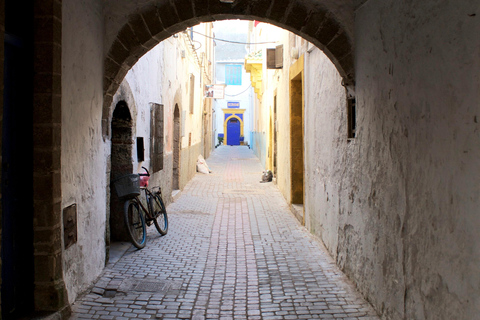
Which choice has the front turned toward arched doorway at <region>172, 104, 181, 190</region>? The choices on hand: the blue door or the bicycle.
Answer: the blue door

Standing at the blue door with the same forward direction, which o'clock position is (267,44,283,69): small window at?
The small window is roughly at 12 o'clock from the blue door.

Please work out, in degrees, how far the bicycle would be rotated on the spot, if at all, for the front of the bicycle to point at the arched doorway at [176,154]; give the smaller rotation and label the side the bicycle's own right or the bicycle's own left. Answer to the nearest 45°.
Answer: approximately 135° to the bicycle's own right

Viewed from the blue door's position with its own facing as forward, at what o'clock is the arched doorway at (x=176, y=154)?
The arched doorway is roughly at 12 o'clock from the blue door.

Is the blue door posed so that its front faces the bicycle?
yes

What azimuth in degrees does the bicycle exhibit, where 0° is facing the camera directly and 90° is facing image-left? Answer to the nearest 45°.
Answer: approximately 45°

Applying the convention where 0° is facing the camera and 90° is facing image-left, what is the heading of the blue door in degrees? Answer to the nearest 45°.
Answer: approximately 0°

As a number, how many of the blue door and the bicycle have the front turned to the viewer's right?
0

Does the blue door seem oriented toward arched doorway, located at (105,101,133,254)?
yes

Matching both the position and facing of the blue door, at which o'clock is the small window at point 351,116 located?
The small window is roughly at 12 o'clock from the blue door.

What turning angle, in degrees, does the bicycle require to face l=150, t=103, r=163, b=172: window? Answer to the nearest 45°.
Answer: approximately 135° to its right

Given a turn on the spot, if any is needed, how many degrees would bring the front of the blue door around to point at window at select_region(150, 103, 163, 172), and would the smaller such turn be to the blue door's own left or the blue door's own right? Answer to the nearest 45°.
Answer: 0° — it already faces it

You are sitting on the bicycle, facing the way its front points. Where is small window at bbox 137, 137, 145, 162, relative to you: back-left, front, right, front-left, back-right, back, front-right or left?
back-right

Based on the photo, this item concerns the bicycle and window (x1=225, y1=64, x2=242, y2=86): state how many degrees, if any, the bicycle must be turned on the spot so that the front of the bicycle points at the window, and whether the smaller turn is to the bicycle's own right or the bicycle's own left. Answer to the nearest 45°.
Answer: approximately 135° to the bicycle's own right
